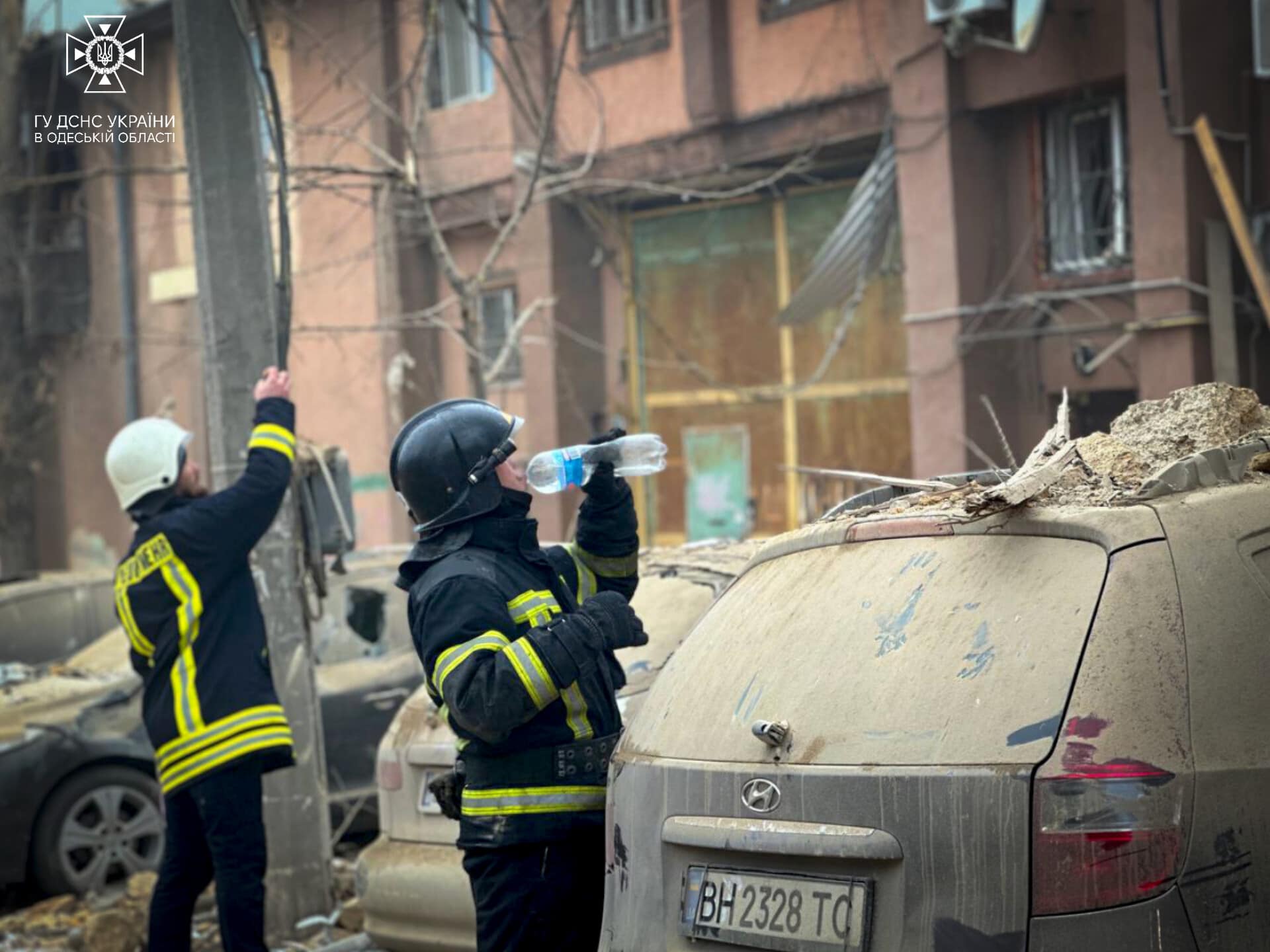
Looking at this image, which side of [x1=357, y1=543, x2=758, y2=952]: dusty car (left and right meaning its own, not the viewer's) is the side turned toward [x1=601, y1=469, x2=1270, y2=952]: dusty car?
right

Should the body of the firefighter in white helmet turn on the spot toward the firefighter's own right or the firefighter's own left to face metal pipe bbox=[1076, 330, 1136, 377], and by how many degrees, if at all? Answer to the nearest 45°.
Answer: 0° — they already face it

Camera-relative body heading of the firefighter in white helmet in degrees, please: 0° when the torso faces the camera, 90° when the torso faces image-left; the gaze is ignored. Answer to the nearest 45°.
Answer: approximately 225°

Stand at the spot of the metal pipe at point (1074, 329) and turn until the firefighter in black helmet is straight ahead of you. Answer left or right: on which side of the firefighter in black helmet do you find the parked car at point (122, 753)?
right

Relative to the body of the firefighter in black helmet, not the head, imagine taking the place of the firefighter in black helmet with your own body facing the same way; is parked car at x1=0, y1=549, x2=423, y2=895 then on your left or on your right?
on your left

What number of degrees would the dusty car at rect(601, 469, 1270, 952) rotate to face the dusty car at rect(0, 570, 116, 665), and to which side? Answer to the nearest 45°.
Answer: approximately 90° to its left

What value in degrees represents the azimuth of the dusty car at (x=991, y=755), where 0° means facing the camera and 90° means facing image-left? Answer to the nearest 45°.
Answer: approximately 225°

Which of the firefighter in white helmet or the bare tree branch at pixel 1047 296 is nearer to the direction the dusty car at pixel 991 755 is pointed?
the bare tree branch

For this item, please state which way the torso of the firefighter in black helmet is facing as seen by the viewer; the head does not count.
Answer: to the viewer's right

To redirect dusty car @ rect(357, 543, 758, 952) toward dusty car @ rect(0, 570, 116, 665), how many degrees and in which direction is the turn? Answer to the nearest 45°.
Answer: approximately 90° to its left

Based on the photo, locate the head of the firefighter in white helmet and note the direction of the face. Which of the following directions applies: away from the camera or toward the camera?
away from the camera
